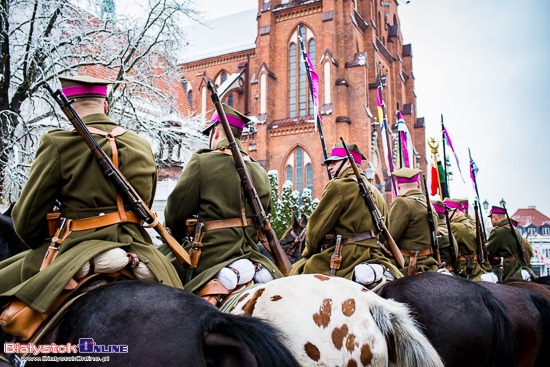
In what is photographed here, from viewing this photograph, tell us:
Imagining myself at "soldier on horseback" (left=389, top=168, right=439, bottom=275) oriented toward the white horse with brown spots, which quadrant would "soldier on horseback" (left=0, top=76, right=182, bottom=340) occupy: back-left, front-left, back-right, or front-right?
front-right

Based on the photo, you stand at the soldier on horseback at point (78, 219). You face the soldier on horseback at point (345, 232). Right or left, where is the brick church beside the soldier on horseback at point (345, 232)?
left

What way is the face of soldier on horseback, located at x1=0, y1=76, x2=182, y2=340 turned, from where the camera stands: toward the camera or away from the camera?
away from the camera

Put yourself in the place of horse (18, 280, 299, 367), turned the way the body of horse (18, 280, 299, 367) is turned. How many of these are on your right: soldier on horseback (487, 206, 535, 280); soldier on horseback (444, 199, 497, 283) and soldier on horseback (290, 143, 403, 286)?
3

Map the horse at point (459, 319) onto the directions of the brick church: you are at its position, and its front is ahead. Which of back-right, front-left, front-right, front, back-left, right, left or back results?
front-right

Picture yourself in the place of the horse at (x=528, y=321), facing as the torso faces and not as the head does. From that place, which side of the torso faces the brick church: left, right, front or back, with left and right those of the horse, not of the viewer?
front

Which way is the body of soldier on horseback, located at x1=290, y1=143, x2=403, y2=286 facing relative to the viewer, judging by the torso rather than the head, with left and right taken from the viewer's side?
facing away from the viewer and to the left of the viewer

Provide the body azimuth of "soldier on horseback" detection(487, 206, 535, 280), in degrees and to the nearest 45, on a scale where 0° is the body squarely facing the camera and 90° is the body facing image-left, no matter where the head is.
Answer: approximately 135°

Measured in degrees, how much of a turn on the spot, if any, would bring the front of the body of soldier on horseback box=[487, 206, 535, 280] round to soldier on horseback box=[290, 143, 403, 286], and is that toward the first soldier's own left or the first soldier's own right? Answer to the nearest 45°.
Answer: approximately 135° to the first soldier's own left

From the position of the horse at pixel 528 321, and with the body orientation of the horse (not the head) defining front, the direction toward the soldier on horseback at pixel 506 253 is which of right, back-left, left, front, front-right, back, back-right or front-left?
front-right

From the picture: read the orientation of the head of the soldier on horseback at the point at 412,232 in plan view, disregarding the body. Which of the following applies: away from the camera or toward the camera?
away from the camera

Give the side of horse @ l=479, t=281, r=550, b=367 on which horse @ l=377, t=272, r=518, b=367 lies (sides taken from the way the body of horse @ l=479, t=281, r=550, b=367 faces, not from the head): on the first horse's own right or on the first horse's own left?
on the first horse's own left

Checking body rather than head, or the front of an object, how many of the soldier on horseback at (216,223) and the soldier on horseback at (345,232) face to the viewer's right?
0

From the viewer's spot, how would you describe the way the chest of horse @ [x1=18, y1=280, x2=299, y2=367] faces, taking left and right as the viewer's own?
facing away from the viewer and to the left of the viewer

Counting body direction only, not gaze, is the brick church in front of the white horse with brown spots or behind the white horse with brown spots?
in front

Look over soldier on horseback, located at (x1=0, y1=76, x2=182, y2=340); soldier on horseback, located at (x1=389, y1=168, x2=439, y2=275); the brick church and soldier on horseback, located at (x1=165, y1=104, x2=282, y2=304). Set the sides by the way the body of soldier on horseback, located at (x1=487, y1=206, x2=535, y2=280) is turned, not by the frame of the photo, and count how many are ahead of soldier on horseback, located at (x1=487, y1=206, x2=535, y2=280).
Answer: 1

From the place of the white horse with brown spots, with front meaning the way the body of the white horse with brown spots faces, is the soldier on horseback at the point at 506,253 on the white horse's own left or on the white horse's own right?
on the white horse's own right
